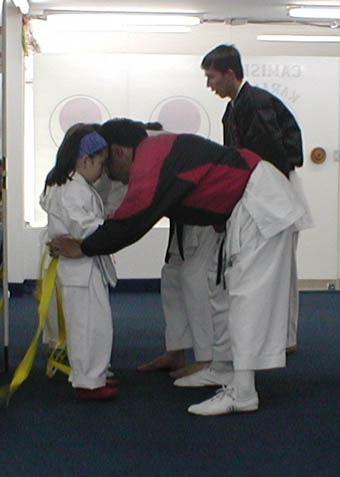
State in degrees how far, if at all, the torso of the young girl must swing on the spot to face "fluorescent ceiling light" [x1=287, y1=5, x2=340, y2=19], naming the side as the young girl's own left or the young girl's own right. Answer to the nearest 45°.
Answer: approximately 45° to the young girl's own left

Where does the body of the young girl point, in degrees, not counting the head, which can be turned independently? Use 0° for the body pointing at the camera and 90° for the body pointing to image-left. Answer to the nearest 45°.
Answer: approximately 270°

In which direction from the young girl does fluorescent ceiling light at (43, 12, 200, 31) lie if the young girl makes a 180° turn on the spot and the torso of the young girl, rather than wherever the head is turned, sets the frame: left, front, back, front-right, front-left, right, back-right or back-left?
right

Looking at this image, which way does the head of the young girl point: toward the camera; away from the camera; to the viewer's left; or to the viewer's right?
to the viewer's right

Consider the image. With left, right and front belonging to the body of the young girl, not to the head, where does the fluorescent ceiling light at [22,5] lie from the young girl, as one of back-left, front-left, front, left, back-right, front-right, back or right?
left

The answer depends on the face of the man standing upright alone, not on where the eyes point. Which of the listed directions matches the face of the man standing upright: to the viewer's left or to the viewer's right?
to the viewer's left
